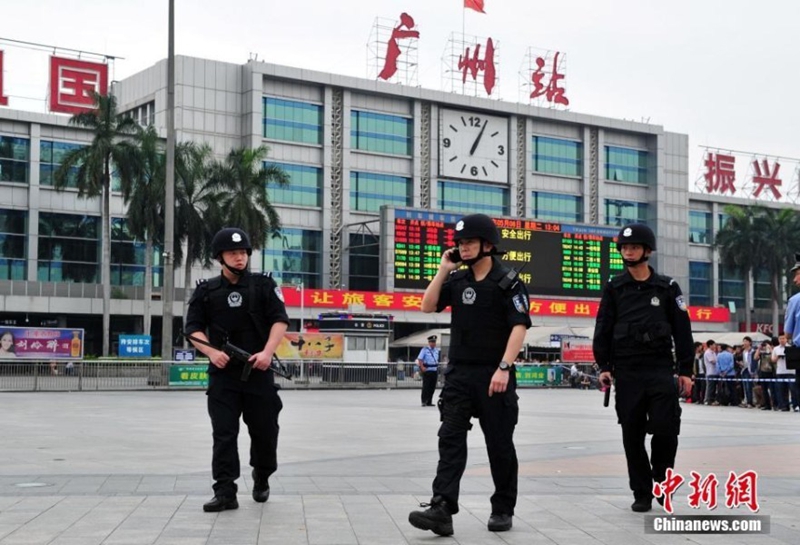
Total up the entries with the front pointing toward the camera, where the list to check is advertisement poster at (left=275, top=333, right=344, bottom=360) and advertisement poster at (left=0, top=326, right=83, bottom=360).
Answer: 2

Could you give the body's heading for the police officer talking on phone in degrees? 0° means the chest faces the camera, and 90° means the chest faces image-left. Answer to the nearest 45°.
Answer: approximately 45°

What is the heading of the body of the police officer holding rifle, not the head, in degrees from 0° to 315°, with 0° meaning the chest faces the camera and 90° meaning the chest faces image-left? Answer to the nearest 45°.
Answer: approximately 0°

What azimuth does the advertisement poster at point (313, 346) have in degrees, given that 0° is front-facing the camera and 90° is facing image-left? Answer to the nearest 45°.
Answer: approximately 0°

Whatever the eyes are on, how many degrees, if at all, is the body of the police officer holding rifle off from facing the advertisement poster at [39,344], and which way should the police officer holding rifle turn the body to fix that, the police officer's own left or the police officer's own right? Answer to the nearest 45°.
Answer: approximately 180°

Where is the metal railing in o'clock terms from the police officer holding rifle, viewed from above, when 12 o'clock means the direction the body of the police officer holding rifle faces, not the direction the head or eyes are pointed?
The metal railing is roughly at 6 o'clock from the police officer holding rifle.

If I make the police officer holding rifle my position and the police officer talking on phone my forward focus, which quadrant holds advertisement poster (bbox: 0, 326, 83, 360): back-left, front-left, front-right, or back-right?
back-left
